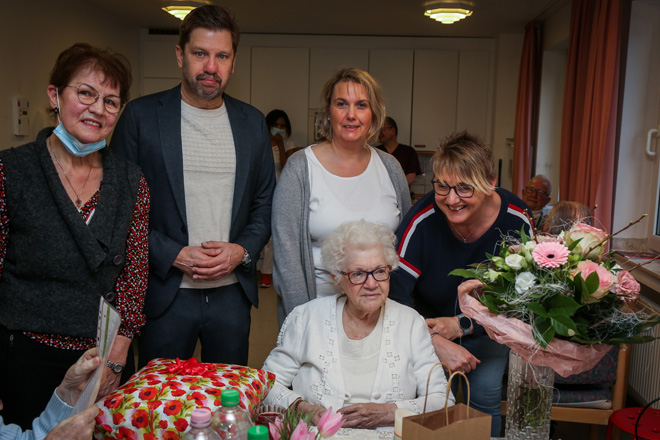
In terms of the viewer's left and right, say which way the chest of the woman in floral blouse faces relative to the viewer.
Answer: facing the viewer and to the right of the viewer

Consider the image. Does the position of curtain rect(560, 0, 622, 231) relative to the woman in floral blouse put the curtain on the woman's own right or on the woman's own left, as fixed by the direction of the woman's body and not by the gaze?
on the woman's own left

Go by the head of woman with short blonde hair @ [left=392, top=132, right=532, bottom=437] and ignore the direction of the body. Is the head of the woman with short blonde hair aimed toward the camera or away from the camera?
toward the camera

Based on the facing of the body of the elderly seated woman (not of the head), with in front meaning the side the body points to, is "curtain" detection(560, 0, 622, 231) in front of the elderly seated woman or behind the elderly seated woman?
behind

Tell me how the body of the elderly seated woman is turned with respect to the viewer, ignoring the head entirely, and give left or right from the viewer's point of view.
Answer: facing the viewer

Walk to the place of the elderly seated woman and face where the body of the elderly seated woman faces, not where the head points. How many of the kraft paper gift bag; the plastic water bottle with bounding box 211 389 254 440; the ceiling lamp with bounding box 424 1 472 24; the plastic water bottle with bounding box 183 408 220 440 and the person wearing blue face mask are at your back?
2

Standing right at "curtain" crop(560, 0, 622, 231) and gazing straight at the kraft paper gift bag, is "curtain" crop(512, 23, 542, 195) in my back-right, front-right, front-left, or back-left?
back-right

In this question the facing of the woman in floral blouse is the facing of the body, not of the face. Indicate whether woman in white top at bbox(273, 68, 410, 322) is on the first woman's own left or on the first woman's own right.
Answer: on the first woman's own left

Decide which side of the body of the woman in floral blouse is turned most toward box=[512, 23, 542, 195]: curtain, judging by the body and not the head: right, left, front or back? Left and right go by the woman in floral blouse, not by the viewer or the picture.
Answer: left

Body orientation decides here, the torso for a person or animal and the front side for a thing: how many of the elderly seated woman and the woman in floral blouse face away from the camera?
0

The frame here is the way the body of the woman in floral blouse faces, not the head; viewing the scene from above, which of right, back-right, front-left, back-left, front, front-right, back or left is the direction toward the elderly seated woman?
front-left

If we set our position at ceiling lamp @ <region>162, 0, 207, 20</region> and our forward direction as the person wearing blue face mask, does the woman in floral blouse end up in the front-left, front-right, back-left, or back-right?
back-right

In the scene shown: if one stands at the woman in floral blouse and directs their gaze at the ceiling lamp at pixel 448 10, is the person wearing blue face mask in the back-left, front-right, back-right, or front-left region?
front-left

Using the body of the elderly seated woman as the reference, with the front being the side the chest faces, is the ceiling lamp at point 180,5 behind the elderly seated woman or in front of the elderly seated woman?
behind
